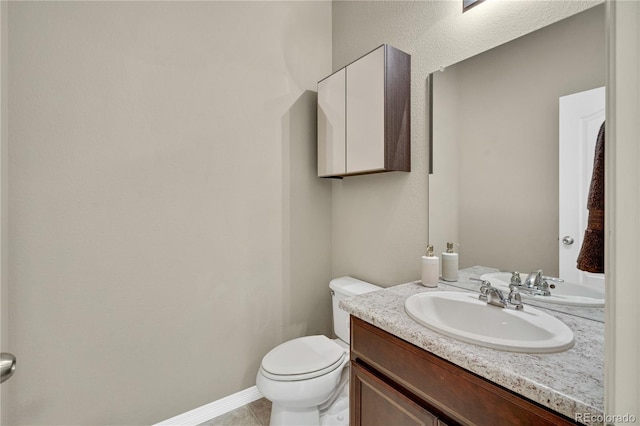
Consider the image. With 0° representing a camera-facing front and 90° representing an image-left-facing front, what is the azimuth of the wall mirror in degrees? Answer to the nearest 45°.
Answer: approximately 45°

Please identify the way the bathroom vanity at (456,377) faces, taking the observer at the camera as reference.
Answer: facing the viewer and to the left of the viewer

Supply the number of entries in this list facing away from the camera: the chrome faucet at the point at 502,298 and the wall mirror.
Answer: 0

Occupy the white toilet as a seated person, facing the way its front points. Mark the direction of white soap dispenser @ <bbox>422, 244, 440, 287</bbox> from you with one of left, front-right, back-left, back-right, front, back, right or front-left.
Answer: back-left

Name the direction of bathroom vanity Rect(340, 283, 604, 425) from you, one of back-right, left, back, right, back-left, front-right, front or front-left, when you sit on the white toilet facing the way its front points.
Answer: left

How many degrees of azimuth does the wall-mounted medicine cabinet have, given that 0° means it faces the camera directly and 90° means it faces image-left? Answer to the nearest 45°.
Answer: approximately 45°

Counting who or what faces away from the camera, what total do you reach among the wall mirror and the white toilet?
0
